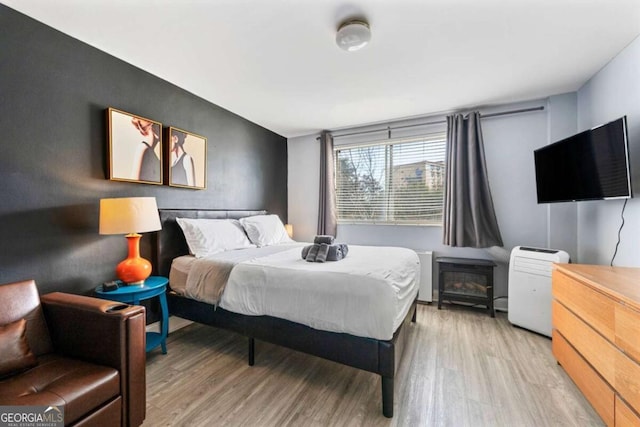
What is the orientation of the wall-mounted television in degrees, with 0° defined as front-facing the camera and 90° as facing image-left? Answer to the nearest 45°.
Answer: approximately 45°

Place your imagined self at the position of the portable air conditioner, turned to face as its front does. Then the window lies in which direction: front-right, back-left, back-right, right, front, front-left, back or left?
front-right

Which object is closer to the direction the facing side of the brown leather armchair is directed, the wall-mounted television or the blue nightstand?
the wall-mounted television

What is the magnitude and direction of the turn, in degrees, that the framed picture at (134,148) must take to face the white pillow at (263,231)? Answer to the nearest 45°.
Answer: approximately 45° to its left

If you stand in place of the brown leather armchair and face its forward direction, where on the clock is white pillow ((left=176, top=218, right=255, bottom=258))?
The white pillow is roughly at 9 o'clock from the brown leather armchair.

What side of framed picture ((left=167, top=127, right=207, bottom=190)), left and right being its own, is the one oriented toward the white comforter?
front

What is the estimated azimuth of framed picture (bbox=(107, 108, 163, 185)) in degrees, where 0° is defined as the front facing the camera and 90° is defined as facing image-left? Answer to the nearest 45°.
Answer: approximately 315°

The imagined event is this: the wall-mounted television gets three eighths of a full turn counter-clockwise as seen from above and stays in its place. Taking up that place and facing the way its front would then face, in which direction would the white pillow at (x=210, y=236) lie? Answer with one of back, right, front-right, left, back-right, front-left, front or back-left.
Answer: back-right

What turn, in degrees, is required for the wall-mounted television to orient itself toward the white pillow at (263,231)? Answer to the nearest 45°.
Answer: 0° — it already faces it

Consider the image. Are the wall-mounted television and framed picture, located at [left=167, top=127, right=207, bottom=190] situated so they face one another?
yes

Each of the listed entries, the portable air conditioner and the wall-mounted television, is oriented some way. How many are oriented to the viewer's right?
0

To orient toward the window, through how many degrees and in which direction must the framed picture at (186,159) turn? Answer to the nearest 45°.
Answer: approximately 45° to its left

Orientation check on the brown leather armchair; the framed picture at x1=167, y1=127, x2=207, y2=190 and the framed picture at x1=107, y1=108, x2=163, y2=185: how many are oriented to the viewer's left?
0

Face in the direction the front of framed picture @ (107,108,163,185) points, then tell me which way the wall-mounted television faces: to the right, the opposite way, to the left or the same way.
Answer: the opposite way
